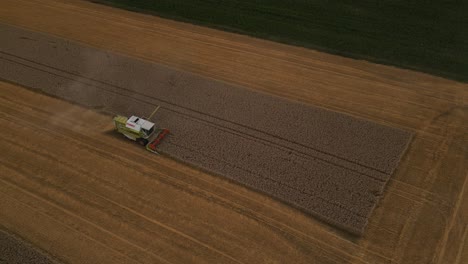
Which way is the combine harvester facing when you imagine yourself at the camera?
facing the viewer and to the right of the viewer
